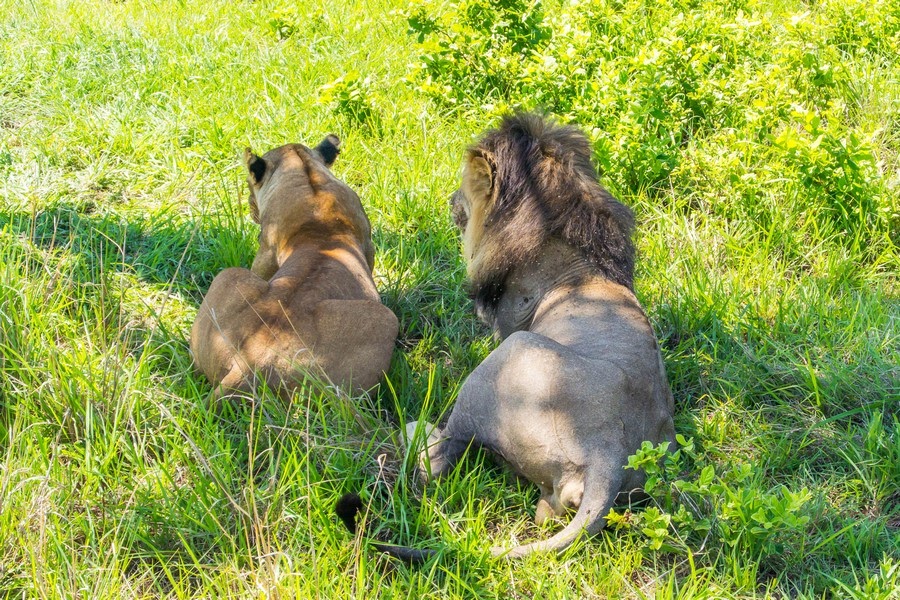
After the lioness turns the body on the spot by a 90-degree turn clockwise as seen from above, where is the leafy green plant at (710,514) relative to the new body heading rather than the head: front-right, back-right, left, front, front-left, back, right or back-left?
front-right

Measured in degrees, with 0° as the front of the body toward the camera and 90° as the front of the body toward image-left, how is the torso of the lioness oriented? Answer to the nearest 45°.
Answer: approximately 180°

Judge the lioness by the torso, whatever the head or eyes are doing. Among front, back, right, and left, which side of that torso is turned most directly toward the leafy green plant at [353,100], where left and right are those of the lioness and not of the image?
front

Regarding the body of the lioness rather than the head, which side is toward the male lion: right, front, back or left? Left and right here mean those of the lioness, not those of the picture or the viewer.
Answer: right

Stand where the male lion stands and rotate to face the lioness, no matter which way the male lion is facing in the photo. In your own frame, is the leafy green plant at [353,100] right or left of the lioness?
right

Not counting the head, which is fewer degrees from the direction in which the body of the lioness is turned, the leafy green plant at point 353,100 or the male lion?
the leafy green plant
